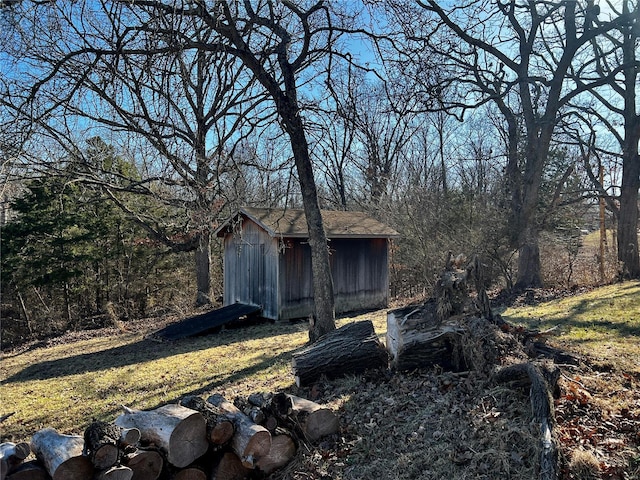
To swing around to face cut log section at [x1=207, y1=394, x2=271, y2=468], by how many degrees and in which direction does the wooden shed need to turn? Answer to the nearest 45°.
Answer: approximately 45° to its left

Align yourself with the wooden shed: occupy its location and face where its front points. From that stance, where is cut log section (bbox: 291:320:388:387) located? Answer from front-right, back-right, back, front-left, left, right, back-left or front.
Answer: front-left

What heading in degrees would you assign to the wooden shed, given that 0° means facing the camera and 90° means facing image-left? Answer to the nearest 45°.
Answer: approximately 45°

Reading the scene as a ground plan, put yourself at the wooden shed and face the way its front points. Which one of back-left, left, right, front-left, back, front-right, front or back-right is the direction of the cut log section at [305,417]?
front-left

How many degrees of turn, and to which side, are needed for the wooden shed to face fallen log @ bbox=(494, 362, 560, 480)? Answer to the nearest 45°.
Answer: approximately 45° to its left

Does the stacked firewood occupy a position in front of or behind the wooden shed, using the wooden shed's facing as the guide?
in front

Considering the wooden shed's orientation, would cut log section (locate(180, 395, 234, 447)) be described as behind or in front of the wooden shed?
in front
